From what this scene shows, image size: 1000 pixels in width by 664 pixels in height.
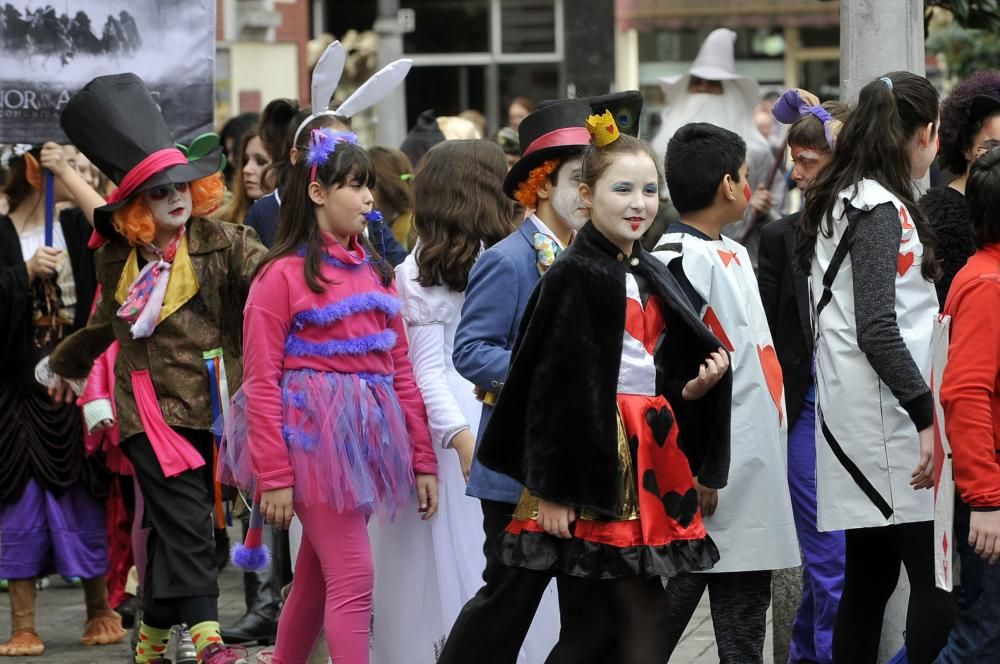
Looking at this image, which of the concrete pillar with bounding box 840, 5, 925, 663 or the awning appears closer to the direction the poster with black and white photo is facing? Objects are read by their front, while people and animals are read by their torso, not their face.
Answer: the concrete pillar

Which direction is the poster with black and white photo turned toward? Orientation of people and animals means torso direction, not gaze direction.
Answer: toward the camera

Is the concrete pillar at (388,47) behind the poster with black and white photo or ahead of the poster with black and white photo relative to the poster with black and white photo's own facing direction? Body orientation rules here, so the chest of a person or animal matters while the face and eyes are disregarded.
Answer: behind

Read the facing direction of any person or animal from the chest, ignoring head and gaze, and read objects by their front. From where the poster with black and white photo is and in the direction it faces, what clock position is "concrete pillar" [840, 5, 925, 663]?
The concrete pillar is roughly at 10 o'clock from the poster with black and white photo.
